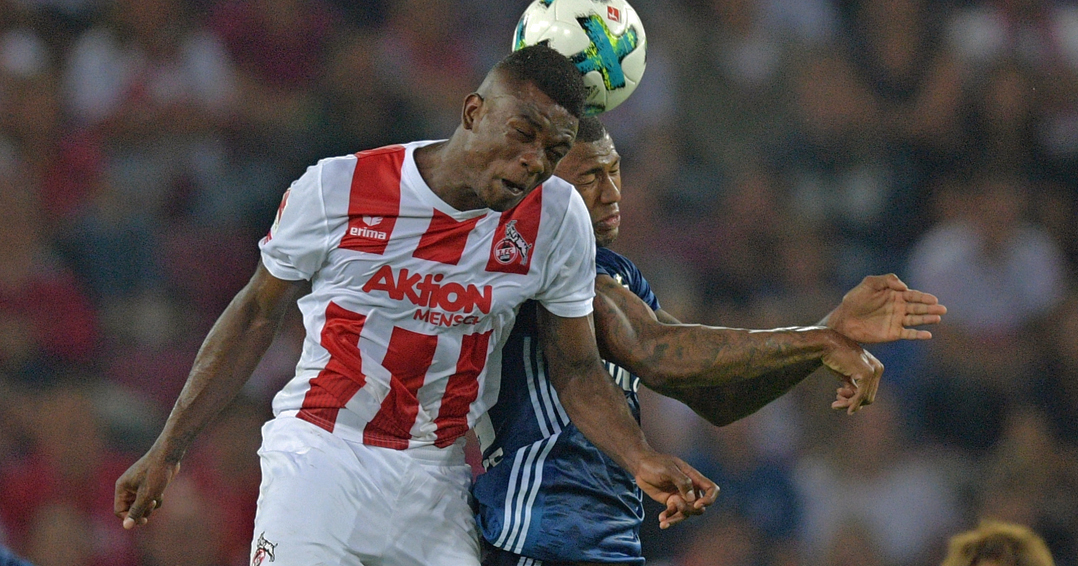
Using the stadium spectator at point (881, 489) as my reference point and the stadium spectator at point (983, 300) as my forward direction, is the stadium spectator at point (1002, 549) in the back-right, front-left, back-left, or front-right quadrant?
back-right

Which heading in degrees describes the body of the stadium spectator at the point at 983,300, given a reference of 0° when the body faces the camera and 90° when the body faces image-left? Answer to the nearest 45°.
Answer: approximately 0°

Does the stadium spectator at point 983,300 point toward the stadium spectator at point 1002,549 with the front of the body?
yes
